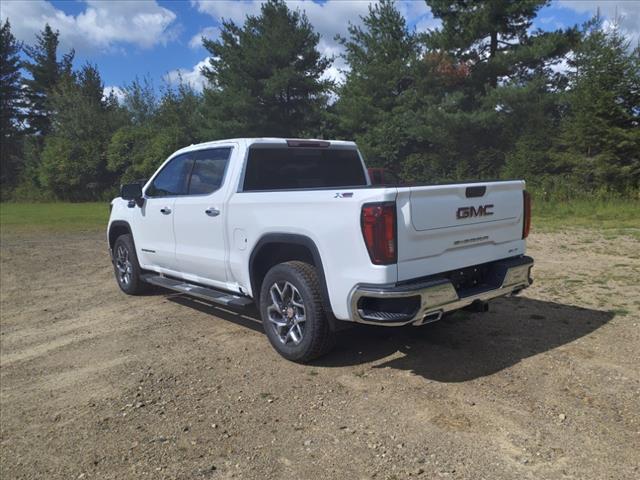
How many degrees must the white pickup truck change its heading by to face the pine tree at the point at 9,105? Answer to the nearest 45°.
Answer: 0° — it already faces it

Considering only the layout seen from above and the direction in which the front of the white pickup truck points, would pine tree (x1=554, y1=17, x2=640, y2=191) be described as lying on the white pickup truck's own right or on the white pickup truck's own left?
on the white pickup truck's own right

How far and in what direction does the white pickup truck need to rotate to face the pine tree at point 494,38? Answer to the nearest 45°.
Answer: approximately 90° to its right

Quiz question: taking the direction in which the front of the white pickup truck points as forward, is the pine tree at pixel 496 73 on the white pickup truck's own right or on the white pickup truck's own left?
on the white pickup truck's own right

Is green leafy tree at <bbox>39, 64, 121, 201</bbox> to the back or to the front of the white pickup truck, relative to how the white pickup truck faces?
to the front

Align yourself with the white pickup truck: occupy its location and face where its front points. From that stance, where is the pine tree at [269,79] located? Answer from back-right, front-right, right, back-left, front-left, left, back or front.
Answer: front-right

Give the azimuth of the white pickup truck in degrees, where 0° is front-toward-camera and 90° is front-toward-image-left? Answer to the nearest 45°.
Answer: approximately 135°

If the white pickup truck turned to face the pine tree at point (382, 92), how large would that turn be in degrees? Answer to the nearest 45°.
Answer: approximately 45° to its right
